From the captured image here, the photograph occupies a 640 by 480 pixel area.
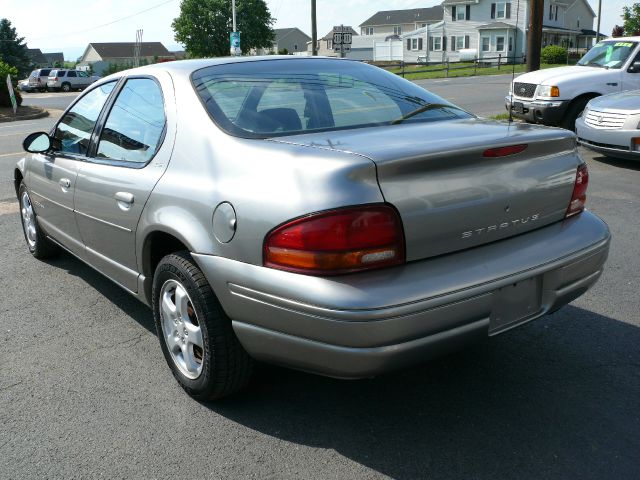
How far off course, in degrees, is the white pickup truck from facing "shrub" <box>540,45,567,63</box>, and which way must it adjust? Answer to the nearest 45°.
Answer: approximately 135° to its right

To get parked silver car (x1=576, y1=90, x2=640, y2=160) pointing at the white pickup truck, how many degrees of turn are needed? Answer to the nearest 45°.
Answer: approximately 135° to its right

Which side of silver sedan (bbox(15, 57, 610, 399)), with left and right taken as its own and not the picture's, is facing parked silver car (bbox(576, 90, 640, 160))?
right

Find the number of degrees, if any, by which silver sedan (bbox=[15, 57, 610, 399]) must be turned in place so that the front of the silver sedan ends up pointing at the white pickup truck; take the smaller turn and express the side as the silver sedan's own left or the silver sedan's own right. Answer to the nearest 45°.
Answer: approximately 90° to the silver sedan's own right

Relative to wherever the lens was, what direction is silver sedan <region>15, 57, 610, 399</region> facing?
facing away from the viewer and to the left of the viewer

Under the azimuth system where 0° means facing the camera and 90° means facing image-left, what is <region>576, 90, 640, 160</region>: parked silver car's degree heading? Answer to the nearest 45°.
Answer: approximately 45°

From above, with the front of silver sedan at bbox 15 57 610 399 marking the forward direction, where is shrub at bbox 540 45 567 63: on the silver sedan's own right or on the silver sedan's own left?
on the silver sedan's own right

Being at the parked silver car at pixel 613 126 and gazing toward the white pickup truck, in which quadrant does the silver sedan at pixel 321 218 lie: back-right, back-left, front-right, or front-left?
back-left

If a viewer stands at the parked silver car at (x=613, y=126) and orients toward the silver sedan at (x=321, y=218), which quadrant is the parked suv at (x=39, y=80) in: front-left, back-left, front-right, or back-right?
back-right

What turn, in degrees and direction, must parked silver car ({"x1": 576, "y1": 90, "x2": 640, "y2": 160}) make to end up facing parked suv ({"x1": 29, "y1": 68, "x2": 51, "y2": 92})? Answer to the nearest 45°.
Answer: approximately 90° to its right

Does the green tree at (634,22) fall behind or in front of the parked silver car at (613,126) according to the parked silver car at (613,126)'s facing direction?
behind

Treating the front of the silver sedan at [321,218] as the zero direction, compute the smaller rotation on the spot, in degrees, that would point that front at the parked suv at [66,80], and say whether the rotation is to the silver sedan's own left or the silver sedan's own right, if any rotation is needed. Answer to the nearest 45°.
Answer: approximately 45° to the silver sedan's own right
